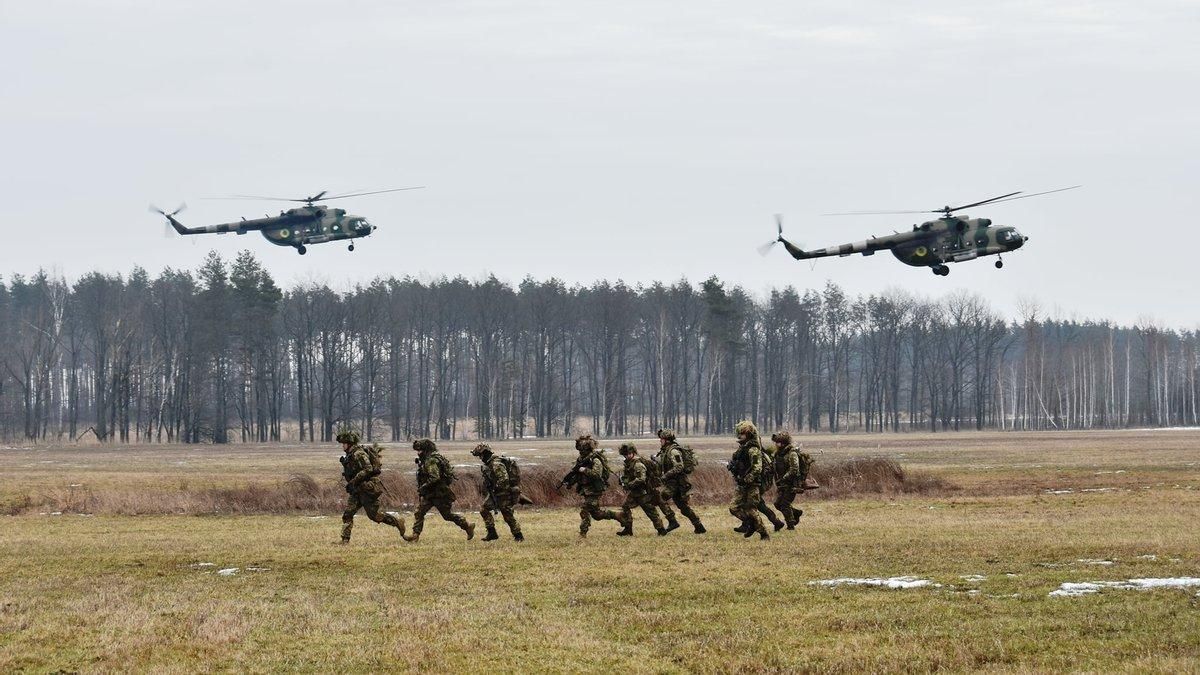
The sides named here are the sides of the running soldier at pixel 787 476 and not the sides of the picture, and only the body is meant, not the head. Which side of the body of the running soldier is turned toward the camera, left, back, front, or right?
left

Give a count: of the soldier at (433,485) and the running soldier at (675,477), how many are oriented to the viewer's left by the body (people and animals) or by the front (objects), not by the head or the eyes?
2

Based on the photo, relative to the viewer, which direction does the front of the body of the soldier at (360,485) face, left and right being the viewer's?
facing to the left of the viewer

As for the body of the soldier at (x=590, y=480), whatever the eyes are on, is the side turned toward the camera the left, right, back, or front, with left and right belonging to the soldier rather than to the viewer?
left

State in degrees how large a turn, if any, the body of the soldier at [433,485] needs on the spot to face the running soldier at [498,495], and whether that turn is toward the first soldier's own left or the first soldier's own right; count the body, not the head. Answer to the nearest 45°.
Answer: approximately 180°

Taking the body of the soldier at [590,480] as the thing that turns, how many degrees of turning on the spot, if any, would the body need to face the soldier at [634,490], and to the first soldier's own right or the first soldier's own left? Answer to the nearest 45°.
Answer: approximately 180°

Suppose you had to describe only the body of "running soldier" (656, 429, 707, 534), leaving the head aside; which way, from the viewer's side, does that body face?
to the viewer's left

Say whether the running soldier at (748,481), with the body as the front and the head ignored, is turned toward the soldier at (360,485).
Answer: yes

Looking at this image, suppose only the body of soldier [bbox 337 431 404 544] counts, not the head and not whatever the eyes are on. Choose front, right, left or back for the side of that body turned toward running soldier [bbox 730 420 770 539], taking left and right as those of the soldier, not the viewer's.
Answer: back

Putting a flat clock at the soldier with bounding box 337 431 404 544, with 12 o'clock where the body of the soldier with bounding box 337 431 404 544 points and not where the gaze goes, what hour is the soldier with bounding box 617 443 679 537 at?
the soldier with bounding box 617 443 679 537 is roughly at 6 o'clock from the soldier with bounding box 337 431 404 544.
